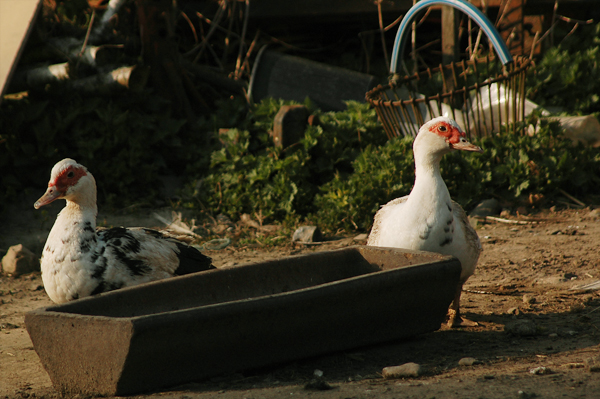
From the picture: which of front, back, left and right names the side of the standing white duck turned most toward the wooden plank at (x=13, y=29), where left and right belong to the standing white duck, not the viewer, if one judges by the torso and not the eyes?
back

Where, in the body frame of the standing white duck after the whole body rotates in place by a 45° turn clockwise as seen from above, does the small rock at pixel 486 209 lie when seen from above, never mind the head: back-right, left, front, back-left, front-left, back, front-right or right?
back

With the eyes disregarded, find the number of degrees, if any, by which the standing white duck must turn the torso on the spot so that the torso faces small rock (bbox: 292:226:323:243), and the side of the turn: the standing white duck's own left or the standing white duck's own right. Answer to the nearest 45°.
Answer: approximately 180°

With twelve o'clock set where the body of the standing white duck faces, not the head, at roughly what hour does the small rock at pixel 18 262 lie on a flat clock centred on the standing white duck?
The small rock is roughly at 5 o'clock from the standing white duck.

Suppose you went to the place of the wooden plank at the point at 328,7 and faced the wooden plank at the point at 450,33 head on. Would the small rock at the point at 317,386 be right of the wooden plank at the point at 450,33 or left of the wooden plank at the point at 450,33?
right

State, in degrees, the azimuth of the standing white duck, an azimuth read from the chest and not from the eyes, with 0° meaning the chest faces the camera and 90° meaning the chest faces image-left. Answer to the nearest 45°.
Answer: approximately 315°

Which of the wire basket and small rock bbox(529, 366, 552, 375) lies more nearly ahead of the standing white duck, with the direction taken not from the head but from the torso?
the small rock
